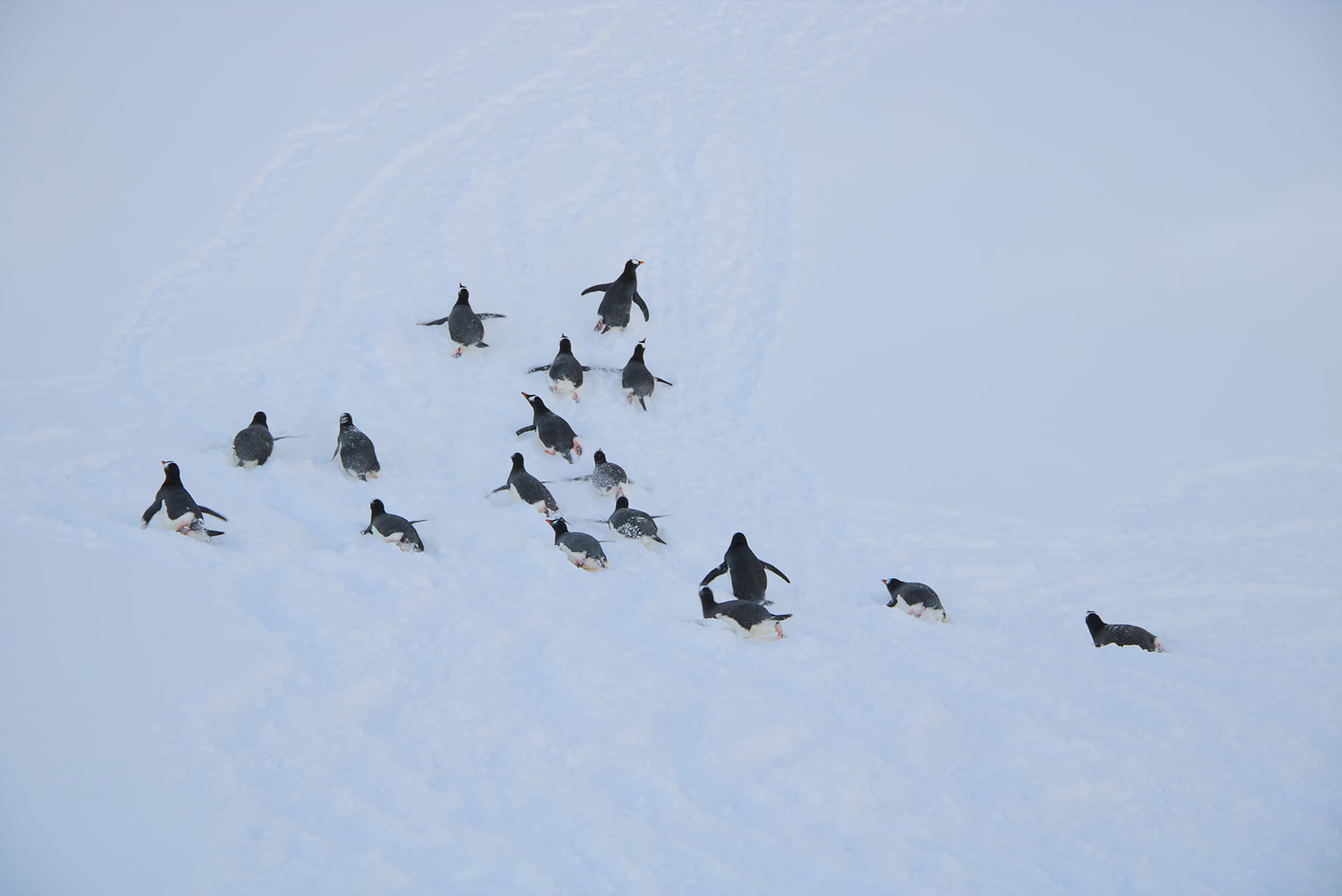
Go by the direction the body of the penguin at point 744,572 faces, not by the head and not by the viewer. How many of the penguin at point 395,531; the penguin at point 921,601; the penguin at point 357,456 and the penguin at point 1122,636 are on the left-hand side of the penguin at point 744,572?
2

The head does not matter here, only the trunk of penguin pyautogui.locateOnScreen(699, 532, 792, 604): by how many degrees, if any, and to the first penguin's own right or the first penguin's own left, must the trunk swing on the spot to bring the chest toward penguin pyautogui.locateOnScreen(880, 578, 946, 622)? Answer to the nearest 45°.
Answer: approximately 90° to the first penguin's own right

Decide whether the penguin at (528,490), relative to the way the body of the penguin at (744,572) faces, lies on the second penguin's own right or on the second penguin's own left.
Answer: on the second penguin's own left

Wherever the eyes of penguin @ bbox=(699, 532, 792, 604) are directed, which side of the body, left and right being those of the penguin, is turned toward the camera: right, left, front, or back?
back
